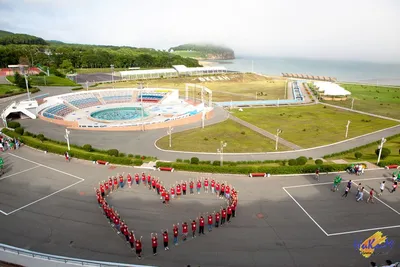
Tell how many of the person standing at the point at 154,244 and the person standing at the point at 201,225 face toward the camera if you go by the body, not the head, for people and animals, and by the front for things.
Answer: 2

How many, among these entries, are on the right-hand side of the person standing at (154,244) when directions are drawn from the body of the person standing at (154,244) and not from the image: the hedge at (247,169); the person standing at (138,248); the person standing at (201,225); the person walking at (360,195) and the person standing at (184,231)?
1

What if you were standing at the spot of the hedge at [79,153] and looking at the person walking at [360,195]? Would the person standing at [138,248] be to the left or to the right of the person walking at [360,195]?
right

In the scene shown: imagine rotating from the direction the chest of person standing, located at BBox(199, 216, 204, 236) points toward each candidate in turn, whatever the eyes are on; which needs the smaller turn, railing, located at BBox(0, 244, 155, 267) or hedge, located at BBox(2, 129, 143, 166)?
the railing

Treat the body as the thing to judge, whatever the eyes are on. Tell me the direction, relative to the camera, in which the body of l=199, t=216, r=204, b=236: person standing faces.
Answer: toward the camera

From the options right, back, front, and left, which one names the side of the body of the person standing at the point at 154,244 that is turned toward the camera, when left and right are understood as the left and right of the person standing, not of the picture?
front

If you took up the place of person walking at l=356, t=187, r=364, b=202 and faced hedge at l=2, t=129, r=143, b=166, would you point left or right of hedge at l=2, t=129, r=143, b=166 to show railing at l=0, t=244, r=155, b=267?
left

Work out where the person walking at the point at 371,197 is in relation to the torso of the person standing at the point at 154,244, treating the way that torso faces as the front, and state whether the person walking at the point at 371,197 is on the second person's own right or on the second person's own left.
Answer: on the second person's own left

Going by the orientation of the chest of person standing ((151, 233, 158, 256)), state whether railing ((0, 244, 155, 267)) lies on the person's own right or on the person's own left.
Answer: on the person's own right

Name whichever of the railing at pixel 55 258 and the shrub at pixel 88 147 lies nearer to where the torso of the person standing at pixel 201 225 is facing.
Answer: the railing

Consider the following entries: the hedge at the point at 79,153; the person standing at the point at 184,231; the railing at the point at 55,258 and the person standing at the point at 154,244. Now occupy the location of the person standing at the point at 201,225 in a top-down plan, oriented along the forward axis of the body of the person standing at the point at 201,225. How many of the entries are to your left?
0

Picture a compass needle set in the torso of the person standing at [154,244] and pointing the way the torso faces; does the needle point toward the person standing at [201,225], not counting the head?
no

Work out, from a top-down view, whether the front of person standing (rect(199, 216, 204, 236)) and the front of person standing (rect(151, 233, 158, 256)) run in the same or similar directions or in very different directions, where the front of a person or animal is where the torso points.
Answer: same or similar directions

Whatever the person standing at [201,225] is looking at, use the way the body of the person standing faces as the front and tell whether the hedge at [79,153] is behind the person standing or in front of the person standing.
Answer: behind

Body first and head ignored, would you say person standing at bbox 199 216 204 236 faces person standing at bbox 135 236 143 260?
no

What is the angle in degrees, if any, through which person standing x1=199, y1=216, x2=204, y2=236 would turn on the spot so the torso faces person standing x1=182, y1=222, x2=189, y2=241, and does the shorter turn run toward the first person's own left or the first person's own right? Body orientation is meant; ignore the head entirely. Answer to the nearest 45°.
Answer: approximately 45° to the first person's own right
